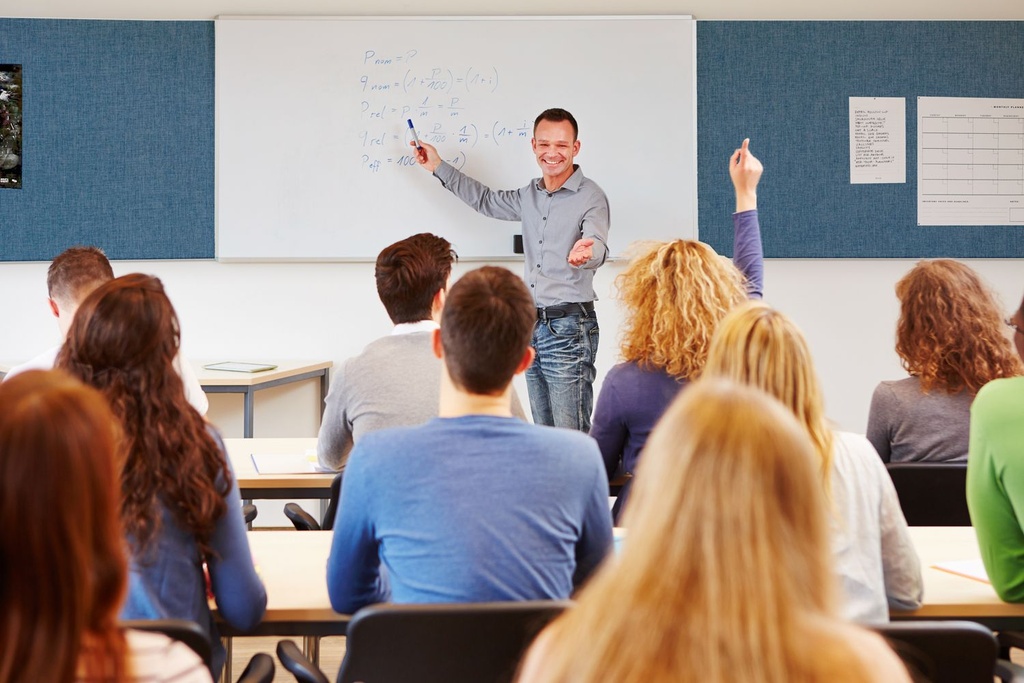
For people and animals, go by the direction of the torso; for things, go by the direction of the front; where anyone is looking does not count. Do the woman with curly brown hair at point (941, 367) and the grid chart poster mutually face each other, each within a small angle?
yes

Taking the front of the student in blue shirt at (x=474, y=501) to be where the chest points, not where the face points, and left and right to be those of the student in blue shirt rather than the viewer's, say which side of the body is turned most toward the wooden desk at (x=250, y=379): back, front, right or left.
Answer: front

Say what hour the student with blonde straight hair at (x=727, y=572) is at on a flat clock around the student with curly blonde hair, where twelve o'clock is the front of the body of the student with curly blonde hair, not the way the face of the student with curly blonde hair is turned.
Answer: The student with blonde straight hair is roughly at 6 o'clock from the student with curly blonde hair.

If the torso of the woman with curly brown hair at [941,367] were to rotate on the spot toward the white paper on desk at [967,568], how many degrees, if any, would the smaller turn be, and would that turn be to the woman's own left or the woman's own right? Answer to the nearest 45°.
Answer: approximately 180°

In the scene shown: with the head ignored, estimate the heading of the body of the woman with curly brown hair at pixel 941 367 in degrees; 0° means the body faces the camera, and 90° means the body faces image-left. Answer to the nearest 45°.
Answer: approximately 180°

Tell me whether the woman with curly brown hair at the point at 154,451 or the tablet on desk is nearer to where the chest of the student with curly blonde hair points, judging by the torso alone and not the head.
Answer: the tablet on desk

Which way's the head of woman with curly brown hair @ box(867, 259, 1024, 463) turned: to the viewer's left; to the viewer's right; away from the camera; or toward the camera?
away from the camera

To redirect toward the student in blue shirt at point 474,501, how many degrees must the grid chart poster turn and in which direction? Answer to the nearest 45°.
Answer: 0° — it already faces them

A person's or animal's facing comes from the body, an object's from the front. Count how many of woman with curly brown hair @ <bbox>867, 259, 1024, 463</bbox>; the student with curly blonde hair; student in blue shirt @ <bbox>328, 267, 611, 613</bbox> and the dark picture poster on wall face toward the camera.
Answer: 1

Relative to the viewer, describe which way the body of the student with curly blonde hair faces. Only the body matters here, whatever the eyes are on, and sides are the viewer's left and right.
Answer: facing away from the viewer

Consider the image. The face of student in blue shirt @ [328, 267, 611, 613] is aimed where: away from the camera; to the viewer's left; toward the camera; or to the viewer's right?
away from the camera

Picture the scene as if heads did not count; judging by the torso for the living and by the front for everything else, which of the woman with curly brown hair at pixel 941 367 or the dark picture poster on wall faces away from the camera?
the woman with curly brown hair

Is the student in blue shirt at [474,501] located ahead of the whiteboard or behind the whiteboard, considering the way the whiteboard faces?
ahead
